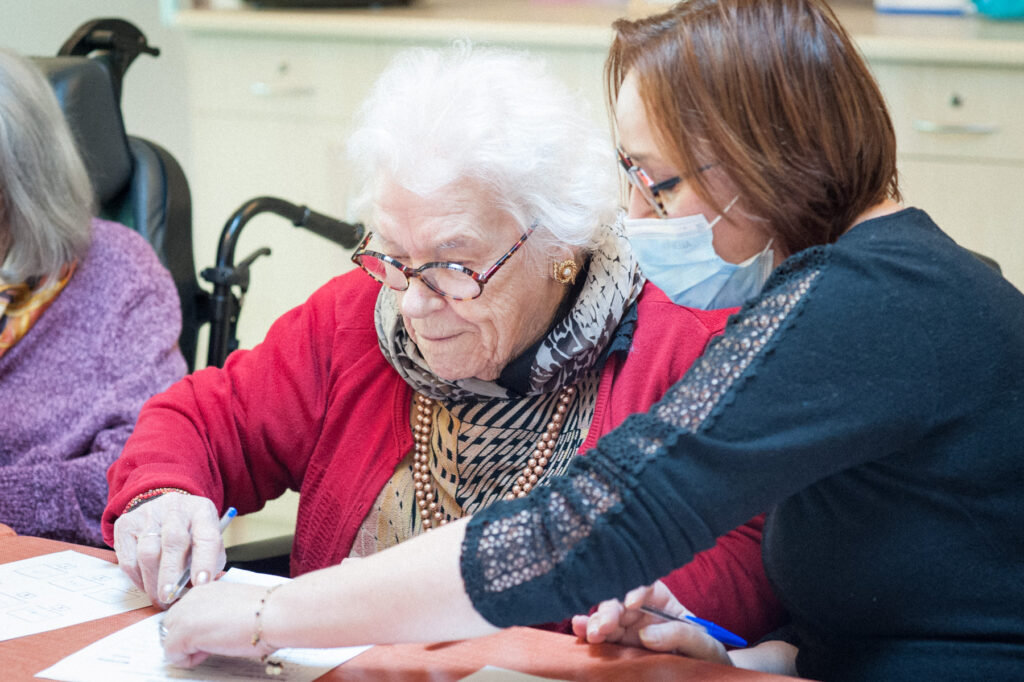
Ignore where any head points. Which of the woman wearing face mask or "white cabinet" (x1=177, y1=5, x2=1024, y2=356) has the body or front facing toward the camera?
the white cabinet

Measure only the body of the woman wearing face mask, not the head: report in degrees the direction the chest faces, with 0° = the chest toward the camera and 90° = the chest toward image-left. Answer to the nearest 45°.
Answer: approximately 90°

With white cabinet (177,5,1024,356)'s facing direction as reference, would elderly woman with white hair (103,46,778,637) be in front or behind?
in front

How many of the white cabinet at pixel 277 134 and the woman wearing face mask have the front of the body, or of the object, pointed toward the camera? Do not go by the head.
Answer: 1

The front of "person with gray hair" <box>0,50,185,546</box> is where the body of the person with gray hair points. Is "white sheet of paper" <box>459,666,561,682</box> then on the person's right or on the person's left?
on the person's left

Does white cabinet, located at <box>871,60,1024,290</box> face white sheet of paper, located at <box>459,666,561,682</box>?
yes

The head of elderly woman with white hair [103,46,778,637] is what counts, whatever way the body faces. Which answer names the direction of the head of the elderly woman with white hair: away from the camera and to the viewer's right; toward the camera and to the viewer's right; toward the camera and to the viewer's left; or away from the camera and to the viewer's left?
toward the camera and to the viewer's left

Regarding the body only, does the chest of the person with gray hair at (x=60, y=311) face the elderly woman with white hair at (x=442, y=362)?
no

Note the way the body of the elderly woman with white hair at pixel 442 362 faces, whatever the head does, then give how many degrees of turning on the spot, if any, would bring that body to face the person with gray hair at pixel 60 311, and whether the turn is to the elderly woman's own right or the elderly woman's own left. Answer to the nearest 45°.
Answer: approximately 90° to the elderly woman's own right

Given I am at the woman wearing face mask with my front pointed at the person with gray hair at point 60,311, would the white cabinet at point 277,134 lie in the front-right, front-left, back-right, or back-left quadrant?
front-right

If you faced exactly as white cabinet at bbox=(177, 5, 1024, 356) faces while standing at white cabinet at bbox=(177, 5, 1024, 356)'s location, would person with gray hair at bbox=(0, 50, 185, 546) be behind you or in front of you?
in front

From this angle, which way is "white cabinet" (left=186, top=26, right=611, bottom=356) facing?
toward the camera

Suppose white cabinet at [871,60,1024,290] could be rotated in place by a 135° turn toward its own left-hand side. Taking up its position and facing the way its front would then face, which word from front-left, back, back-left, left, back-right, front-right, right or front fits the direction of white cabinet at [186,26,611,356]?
back-left

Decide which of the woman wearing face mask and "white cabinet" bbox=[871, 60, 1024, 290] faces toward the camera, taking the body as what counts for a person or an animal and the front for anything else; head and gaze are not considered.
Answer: the white cabinet
